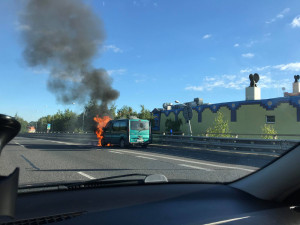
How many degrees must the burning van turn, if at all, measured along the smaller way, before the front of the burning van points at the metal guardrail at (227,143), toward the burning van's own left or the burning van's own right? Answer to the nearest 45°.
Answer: approximately 180°

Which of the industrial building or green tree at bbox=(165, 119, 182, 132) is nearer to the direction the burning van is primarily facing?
the green tree

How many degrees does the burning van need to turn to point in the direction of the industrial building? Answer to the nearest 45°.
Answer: approximately 90° to its right

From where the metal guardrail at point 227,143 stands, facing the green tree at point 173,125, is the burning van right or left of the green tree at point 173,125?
left

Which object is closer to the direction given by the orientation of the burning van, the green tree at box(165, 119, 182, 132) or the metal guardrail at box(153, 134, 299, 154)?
the green tree

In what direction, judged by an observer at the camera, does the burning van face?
facing away from the viewer and to the left of the viewer

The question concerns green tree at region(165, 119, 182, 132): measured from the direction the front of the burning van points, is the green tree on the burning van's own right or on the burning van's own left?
on the burning van's own right
